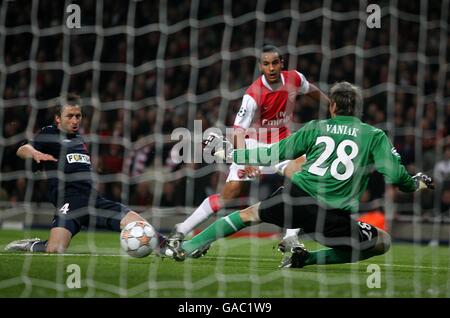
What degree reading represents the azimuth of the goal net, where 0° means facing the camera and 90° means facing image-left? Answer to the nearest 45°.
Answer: approximately 180°

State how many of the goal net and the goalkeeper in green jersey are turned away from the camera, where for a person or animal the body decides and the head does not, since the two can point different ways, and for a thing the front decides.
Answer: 2

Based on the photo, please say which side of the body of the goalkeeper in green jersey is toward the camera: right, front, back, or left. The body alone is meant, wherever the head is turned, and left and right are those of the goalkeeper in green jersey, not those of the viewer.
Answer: back
